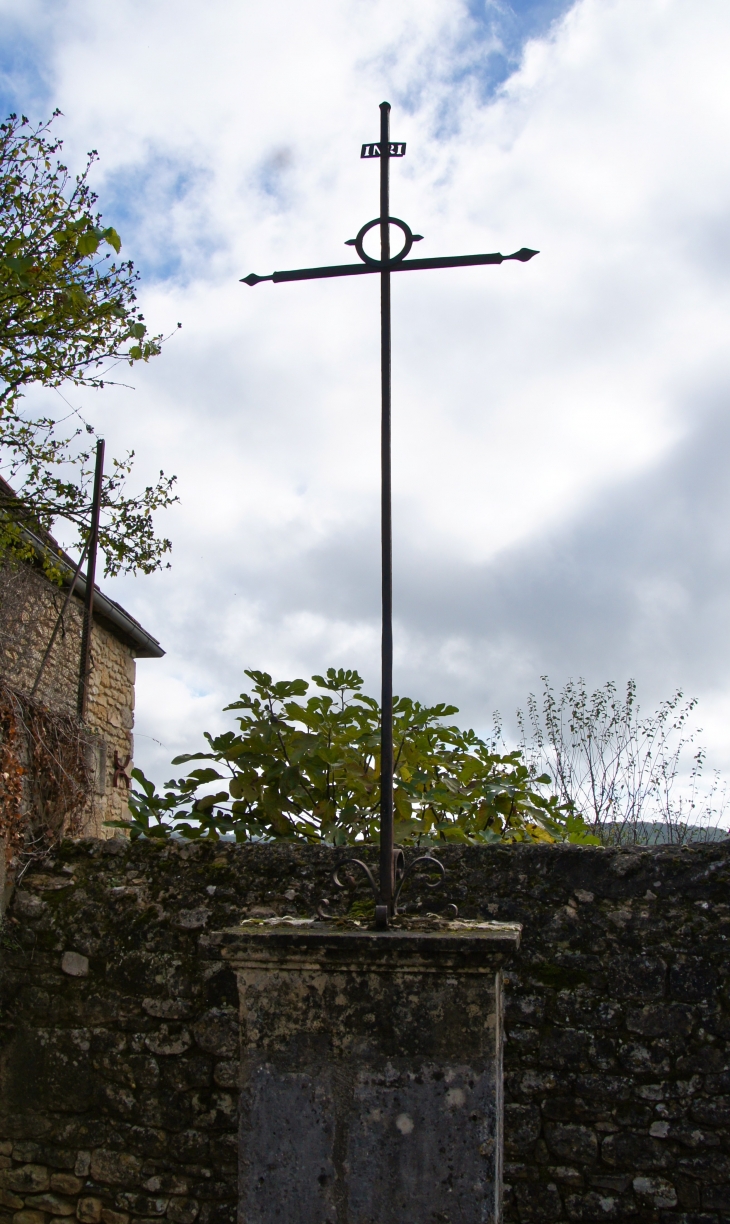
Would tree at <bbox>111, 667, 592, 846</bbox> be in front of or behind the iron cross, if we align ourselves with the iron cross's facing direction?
behind

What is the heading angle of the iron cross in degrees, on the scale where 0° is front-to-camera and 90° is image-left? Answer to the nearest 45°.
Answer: approximately 0°

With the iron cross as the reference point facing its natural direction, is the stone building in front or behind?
behind

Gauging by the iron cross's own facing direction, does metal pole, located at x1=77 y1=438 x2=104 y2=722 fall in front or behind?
behind

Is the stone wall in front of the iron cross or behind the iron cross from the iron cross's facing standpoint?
behind

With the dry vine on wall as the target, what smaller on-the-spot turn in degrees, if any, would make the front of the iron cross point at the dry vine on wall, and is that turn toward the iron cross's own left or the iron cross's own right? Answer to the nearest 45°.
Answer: approximately 135° to the iron cross's own right
